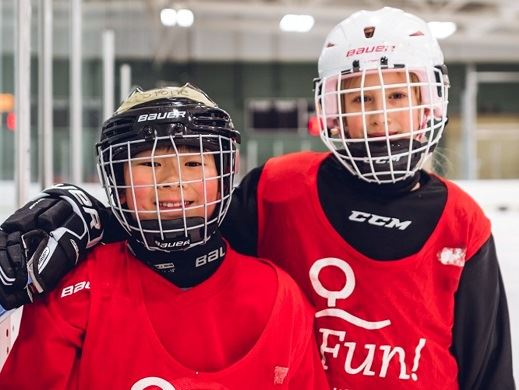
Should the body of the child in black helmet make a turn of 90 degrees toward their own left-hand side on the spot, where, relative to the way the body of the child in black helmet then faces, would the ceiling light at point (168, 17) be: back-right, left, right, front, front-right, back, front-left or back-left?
left

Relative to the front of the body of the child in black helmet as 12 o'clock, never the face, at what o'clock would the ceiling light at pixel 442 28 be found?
The ceiling light is roughly at 7 o'clock from the child in black helmet.

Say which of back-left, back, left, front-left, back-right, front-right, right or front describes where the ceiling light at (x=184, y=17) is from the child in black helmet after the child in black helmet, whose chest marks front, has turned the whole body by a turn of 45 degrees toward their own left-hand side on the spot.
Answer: back-left

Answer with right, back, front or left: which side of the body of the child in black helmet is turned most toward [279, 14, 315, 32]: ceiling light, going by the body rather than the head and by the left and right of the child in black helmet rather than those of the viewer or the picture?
back

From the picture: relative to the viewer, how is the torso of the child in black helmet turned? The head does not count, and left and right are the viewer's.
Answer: facing the viewer
